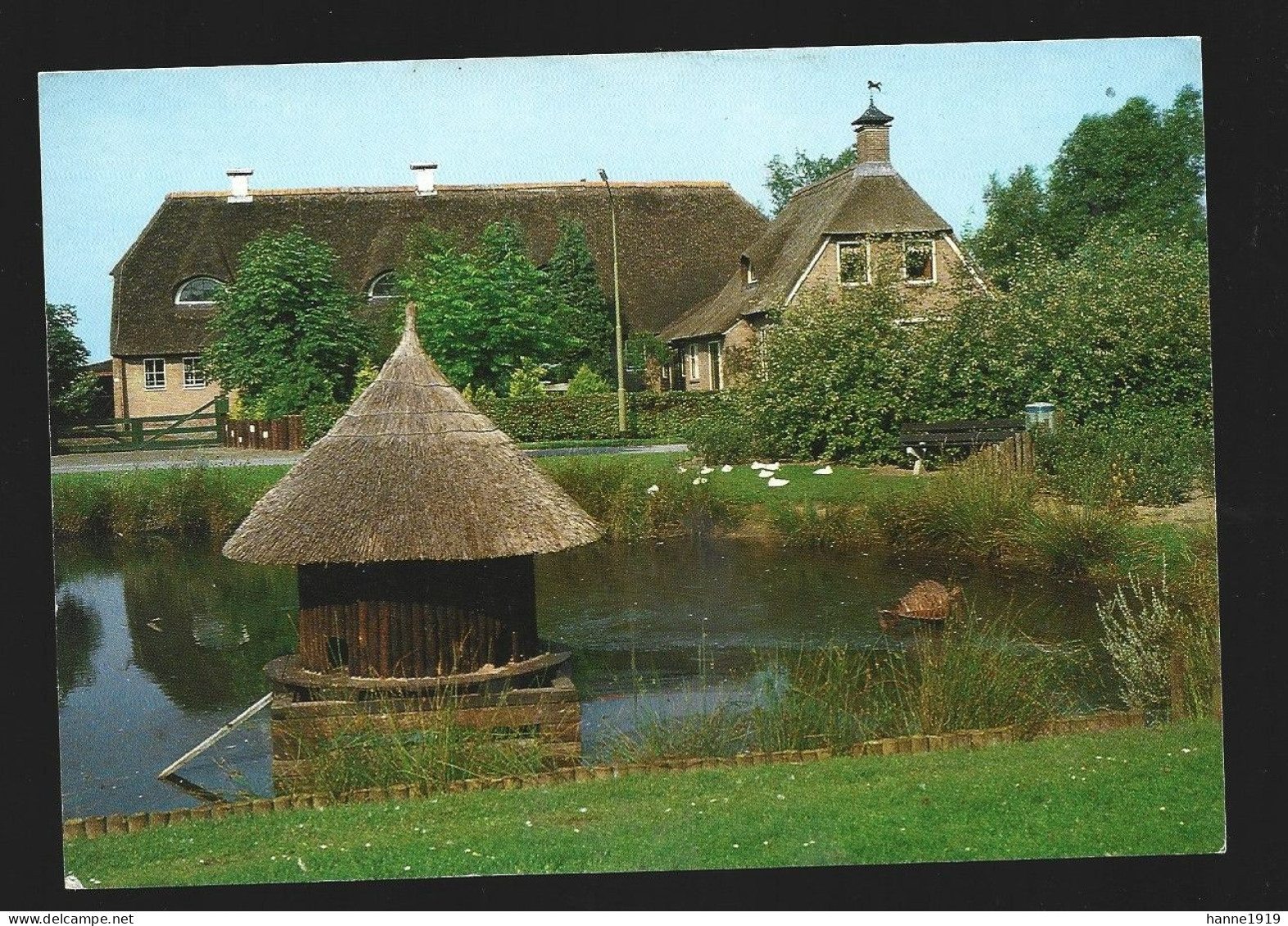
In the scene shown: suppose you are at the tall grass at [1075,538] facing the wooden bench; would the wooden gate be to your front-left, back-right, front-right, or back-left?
front-left

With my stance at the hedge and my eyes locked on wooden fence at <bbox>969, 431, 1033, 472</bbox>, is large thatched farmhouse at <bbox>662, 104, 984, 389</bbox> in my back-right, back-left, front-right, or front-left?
front-left

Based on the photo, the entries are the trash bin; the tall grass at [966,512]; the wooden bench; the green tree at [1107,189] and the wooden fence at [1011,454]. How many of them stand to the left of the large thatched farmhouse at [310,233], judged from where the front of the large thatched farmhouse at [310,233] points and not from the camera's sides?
5

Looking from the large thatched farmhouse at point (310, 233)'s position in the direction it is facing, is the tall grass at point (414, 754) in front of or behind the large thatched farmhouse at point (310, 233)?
in front

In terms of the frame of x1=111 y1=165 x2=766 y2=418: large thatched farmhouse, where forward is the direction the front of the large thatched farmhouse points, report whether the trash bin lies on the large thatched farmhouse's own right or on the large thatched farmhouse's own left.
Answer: on the large thatched farmhouse's own left

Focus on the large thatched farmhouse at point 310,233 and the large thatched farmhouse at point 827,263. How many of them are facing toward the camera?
2

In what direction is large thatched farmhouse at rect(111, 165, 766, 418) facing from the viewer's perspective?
toward the camera

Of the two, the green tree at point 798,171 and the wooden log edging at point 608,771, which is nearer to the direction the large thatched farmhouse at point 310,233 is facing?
the wooden log edging

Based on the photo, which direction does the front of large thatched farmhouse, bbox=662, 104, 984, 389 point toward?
toward the camera

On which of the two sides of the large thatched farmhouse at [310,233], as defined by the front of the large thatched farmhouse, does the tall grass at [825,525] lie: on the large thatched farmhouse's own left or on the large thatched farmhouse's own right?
on the large thatched farmhouse's own left

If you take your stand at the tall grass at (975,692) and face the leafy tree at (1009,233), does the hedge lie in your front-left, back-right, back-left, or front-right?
front-left

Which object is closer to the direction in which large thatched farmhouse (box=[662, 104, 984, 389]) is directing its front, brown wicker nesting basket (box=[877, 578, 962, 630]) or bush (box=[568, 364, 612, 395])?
the brown wicker nesting basket

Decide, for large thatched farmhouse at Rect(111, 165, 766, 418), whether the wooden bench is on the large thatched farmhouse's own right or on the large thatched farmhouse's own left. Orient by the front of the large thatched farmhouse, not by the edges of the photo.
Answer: on the large thatched farmhouse's own left
